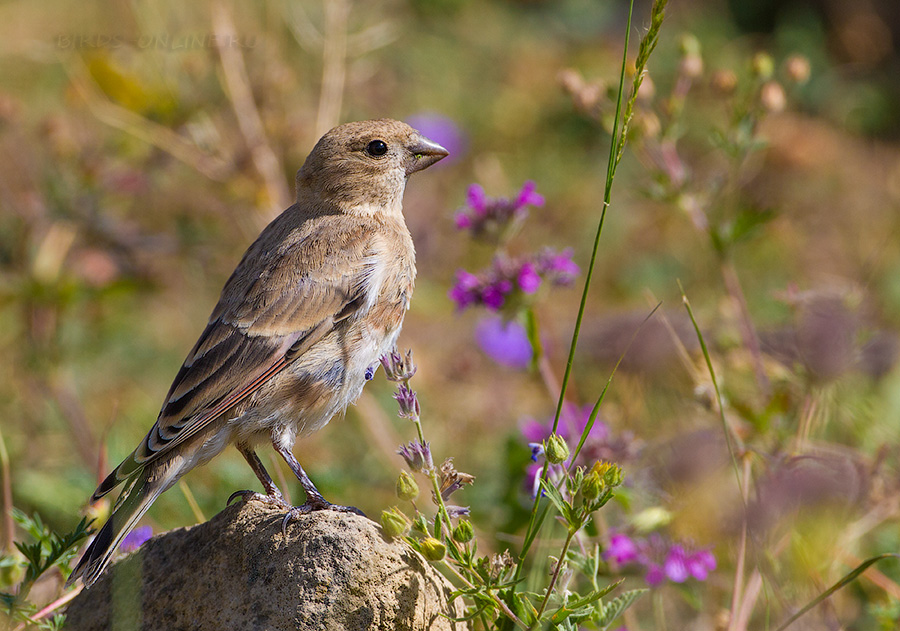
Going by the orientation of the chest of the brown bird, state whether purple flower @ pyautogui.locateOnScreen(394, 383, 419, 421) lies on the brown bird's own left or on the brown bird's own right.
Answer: on the brown bird's own right

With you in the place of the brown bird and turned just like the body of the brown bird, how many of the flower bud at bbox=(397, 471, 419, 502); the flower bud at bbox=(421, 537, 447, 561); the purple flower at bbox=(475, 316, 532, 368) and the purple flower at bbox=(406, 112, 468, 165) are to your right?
2

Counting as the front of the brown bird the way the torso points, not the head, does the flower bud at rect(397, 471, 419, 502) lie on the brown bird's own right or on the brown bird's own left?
on the brown bird's own right

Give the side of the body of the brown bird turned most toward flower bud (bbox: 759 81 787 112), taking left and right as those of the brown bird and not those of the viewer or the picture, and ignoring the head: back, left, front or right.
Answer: front

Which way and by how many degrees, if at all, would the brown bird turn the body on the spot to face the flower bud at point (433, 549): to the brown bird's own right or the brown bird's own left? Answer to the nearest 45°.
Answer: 0° — it already faces it

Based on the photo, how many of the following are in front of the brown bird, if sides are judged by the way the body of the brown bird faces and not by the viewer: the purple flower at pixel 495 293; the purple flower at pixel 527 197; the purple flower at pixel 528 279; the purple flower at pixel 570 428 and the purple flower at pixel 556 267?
5

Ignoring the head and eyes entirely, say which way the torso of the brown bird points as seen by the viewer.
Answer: to the viewer's right

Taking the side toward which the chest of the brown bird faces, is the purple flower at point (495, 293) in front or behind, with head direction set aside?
in front

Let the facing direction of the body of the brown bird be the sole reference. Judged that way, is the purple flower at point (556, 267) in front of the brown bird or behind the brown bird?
in front

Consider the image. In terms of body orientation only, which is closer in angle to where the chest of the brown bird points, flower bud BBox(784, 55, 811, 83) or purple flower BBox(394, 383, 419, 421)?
the purple flower

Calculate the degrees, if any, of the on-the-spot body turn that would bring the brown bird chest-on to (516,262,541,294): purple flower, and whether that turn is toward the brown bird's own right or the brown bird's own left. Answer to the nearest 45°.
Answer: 0° — it already faces it

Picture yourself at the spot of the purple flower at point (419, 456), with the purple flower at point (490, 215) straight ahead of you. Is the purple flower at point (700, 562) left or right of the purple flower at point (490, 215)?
right
